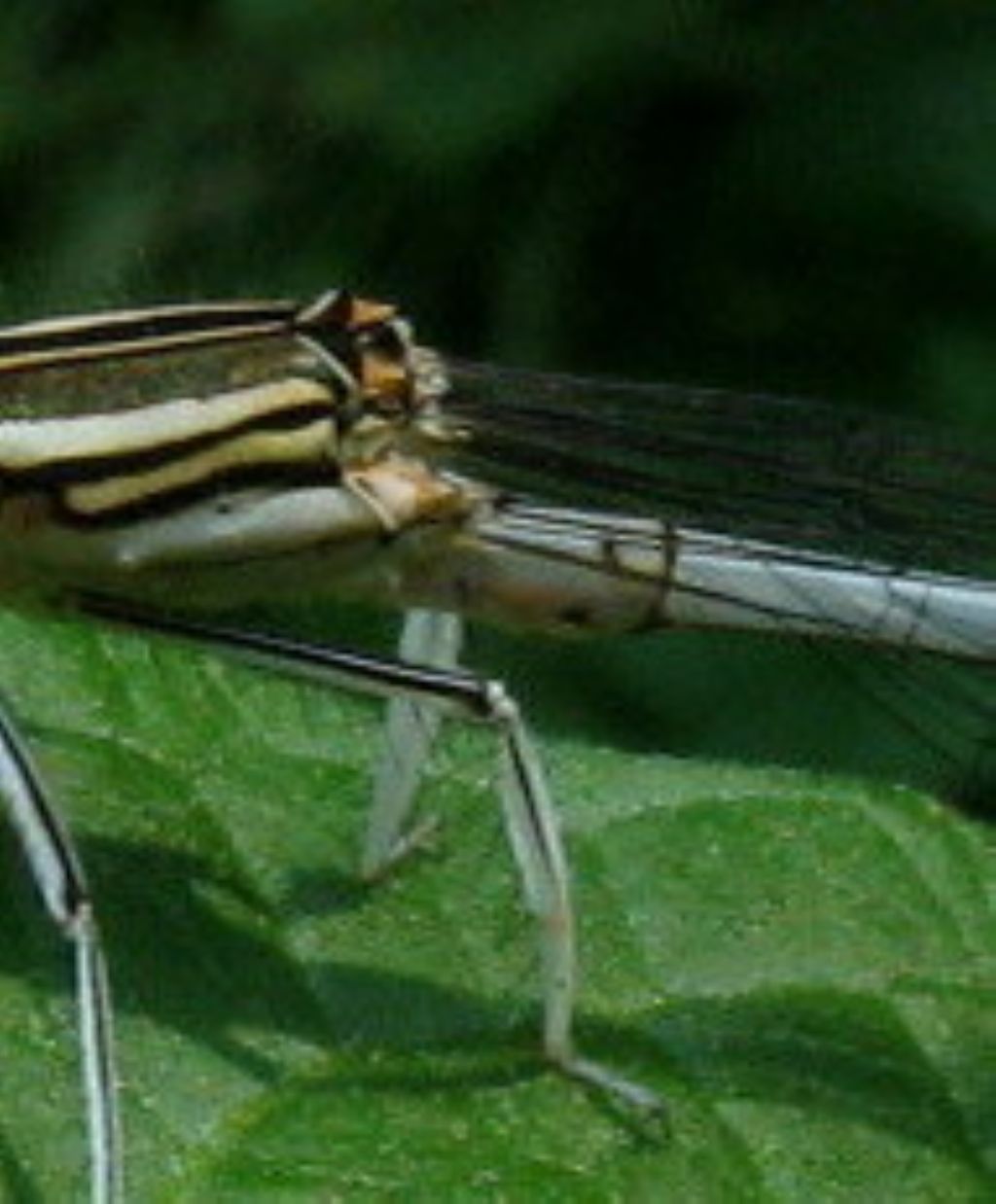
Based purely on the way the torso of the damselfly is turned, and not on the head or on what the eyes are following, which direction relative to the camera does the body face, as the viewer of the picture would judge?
to the viewer's left
